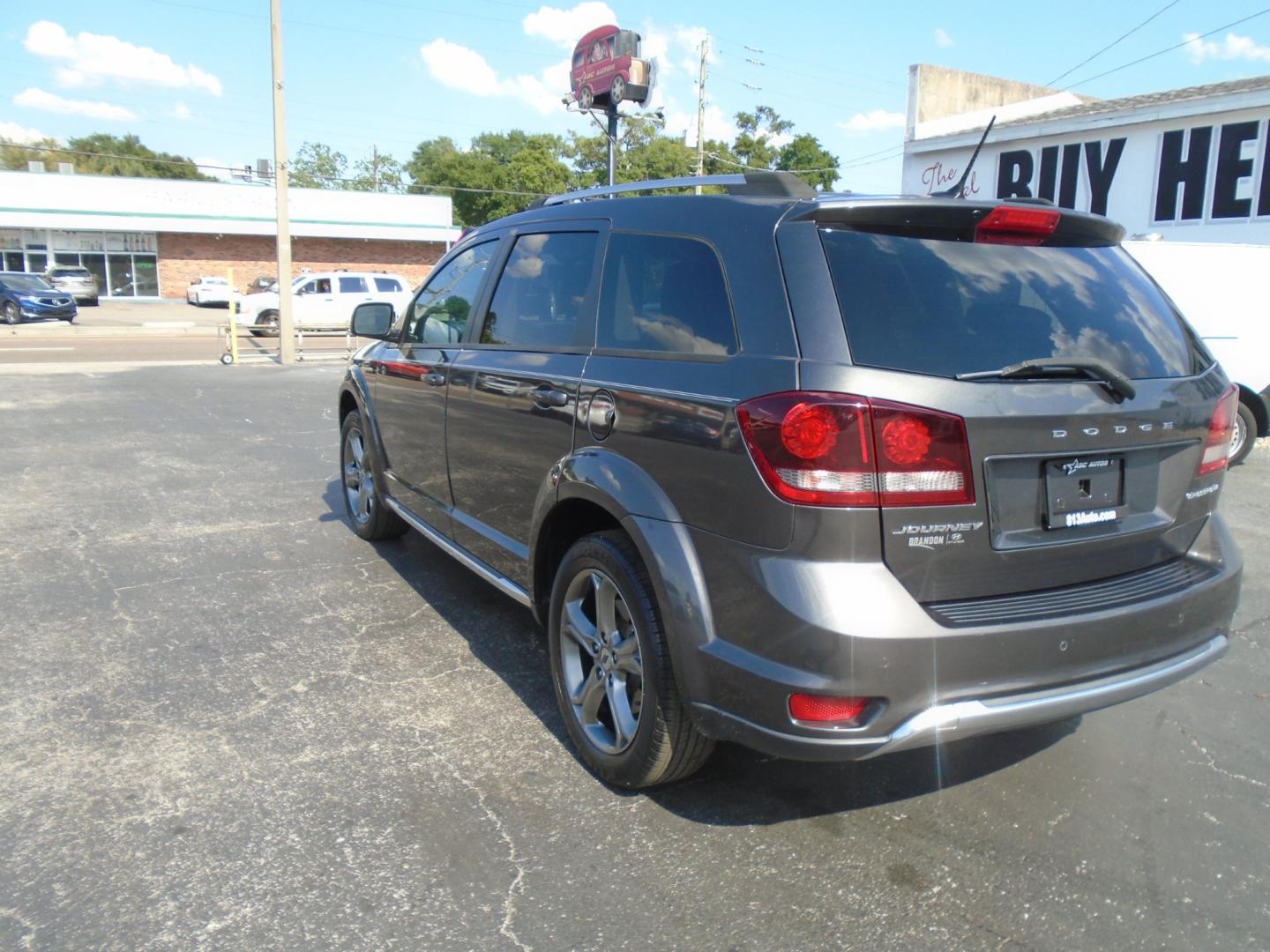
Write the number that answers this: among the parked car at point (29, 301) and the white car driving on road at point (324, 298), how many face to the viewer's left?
1

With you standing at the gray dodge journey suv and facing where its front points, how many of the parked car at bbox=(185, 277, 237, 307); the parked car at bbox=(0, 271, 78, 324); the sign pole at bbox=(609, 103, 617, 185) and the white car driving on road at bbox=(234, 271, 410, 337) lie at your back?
0

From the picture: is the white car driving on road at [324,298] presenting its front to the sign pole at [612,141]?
no

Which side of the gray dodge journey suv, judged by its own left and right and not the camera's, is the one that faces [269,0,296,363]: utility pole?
front

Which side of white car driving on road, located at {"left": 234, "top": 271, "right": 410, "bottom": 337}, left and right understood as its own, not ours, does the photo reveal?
left

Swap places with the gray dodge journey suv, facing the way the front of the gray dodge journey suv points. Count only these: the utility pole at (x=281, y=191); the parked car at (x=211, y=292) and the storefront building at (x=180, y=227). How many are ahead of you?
3

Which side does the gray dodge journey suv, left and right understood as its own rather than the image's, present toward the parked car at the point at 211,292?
front

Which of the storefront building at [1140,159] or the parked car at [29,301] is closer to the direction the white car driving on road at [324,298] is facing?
the parked car

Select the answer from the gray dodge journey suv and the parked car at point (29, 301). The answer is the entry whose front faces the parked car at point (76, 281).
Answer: the gray dodge journey suv

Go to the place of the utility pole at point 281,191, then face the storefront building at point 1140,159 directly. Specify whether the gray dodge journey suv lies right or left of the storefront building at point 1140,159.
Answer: right

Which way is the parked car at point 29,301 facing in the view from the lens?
facing the viewer and to the right of the viewer

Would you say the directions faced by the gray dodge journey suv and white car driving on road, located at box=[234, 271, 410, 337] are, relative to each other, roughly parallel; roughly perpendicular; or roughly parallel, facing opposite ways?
roughly perpendicular

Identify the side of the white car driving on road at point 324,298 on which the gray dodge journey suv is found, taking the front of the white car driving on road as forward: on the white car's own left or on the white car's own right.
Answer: on the white car's own left

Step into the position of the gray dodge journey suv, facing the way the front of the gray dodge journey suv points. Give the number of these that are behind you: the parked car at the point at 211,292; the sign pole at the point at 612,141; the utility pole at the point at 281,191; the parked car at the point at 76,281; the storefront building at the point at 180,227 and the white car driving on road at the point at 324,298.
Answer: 0

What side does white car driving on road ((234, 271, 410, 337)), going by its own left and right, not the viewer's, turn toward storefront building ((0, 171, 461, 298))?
right

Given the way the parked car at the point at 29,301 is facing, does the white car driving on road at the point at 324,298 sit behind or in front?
in front

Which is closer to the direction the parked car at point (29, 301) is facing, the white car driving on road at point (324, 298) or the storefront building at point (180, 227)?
the white car driving on road

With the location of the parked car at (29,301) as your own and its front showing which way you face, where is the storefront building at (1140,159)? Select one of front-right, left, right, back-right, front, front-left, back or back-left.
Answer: front

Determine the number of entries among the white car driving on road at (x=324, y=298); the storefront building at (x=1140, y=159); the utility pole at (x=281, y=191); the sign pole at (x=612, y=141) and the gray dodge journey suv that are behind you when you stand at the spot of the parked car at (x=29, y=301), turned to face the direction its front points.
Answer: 0

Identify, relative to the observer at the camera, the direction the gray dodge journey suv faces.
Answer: facing away from the viewer and to the left of the viewer

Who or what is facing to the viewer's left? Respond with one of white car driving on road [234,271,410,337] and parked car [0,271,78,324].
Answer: white car driving on road [234,271,410,337]
